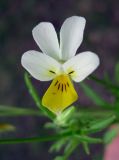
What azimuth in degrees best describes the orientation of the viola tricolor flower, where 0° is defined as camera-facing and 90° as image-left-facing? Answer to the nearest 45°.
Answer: approximately 0°
